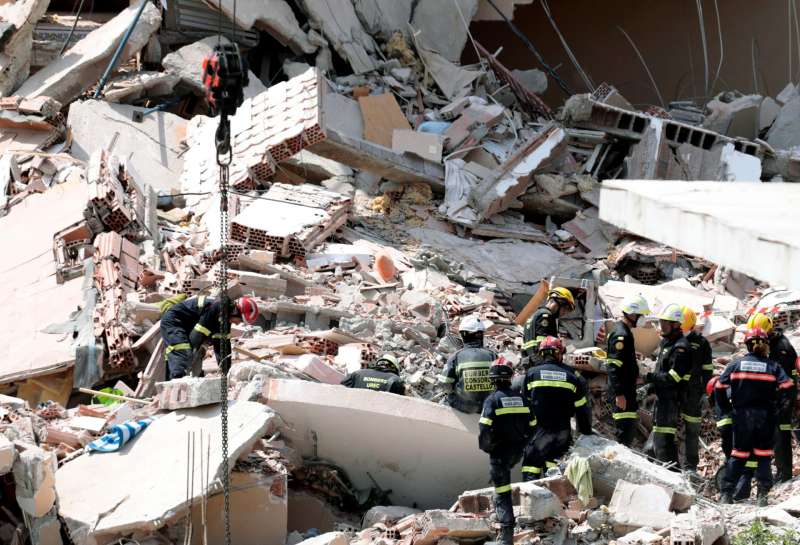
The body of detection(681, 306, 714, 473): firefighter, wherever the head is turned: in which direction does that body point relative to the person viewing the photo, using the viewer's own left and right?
facing to the left of the viewer

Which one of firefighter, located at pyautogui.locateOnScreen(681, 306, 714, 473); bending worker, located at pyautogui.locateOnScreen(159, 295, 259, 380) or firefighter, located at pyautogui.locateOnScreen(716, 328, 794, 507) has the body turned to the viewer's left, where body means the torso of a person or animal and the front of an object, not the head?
firefighter, located at pyautogui.locateOnScreen(681, 306, 714, 473)

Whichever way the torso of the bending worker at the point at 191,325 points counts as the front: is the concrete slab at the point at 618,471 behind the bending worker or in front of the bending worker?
in front

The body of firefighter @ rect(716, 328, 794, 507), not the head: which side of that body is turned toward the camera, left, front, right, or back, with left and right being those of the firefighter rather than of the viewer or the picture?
back

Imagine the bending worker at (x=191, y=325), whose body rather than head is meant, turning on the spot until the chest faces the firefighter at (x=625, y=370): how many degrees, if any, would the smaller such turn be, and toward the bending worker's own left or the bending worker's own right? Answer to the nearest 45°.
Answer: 0° — they already face them

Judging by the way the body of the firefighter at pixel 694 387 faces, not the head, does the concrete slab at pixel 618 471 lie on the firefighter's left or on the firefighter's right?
on the firefighter's left

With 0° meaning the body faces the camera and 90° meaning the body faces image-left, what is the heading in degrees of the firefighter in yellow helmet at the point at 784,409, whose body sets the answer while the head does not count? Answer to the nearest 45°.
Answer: approximately 90°

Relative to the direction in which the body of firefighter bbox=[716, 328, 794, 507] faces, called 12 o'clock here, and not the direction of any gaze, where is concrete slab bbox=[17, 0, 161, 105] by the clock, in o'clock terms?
The concrete slab is roughly at 10 o'clock from the firefighter.

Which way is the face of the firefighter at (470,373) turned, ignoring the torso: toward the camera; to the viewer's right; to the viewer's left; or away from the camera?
away from the camera

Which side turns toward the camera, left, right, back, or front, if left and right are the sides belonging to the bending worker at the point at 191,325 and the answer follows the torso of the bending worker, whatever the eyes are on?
right

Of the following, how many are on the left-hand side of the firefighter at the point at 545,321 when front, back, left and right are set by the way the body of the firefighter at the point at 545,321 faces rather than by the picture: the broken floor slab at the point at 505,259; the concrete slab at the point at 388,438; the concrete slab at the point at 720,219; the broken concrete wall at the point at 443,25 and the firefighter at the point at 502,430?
2
